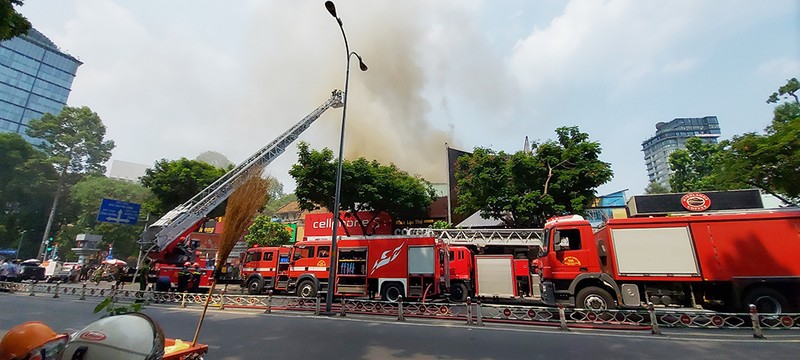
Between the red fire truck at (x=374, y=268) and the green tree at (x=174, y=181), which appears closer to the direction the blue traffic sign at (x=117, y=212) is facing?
the red fire truck

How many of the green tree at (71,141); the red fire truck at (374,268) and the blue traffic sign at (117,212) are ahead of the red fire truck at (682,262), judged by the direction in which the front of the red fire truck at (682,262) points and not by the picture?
3

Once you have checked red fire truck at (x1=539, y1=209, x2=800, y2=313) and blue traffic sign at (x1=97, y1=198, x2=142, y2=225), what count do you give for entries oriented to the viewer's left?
1

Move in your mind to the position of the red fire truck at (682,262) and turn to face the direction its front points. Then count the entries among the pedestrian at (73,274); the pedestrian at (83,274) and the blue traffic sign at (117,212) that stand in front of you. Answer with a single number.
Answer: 3

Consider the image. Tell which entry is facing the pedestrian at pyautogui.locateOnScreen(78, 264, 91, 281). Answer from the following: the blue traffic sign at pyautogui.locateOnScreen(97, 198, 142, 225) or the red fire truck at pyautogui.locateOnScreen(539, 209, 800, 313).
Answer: the red fire truck

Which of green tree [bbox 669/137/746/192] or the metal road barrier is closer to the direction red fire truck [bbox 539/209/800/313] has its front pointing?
the metal road barrier

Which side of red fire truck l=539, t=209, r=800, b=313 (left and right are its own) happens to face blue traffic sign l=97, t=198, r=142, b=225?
front

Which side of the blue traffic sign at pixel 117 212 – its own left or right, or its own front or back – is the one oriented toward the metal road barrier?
front

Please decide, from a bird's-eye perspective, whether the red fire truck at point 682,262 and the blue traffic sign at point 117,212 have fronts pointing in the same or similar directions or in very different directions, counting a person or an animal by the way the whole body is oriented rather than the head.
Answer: very different directions

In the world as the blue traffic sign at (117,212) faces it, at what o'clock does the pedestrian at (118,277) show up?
The pedestrian is roughly at 12 o'clock from the blue traffic sign.

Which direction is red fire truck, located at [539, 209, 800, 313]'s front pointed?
to the viewer's left

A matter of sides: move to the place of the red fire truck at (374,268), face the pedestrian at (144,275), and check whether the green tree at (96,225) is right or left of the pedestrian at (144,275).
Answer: right

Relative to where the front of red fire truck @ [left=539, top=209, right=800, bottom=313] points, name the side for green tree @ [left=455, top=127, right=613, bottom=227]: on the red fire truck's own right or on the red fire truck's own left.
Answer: on the red fire truck's own right

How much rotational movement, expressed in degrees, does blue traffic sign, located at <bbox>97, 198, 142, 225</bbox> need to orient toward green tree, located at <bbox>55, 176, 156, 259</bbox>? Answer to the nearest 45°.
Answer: approximately 180°
